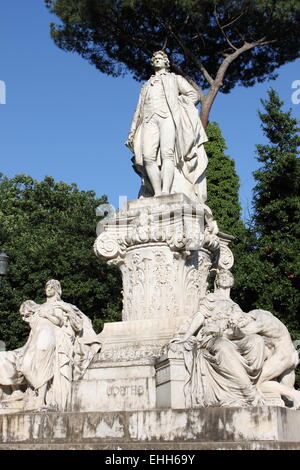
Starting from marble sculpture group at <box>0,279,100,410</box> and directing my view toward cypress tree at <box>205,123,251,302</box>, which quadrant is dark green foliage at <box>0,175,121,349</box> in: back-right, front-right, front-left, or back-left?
front-left

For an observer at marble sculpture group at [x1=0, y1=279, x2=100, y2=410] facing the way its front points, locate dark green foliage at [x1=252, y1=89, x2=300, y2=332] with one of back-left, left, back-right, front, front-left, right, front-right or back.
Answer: back

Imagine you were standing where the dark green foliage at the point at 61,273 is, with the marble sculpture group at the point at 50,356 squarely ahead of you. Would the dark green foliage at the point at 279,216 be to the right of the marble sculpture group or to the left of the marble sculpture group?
left

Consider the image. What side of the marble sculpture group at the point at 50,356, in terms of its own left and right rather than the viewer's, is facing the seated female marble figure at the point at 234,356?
left

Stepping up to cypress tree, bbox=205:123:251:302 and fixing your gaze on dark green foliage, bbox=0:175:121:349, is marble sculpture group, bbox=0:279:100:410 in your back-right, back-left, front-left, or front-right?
front-left

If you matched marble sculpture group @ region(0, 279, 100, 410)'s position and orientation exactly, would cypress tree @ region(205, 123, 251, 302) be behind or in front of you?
behind

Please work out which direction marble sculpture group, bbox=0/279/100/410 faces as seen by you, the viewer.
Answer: facing the viewer and to the left of the viewer
